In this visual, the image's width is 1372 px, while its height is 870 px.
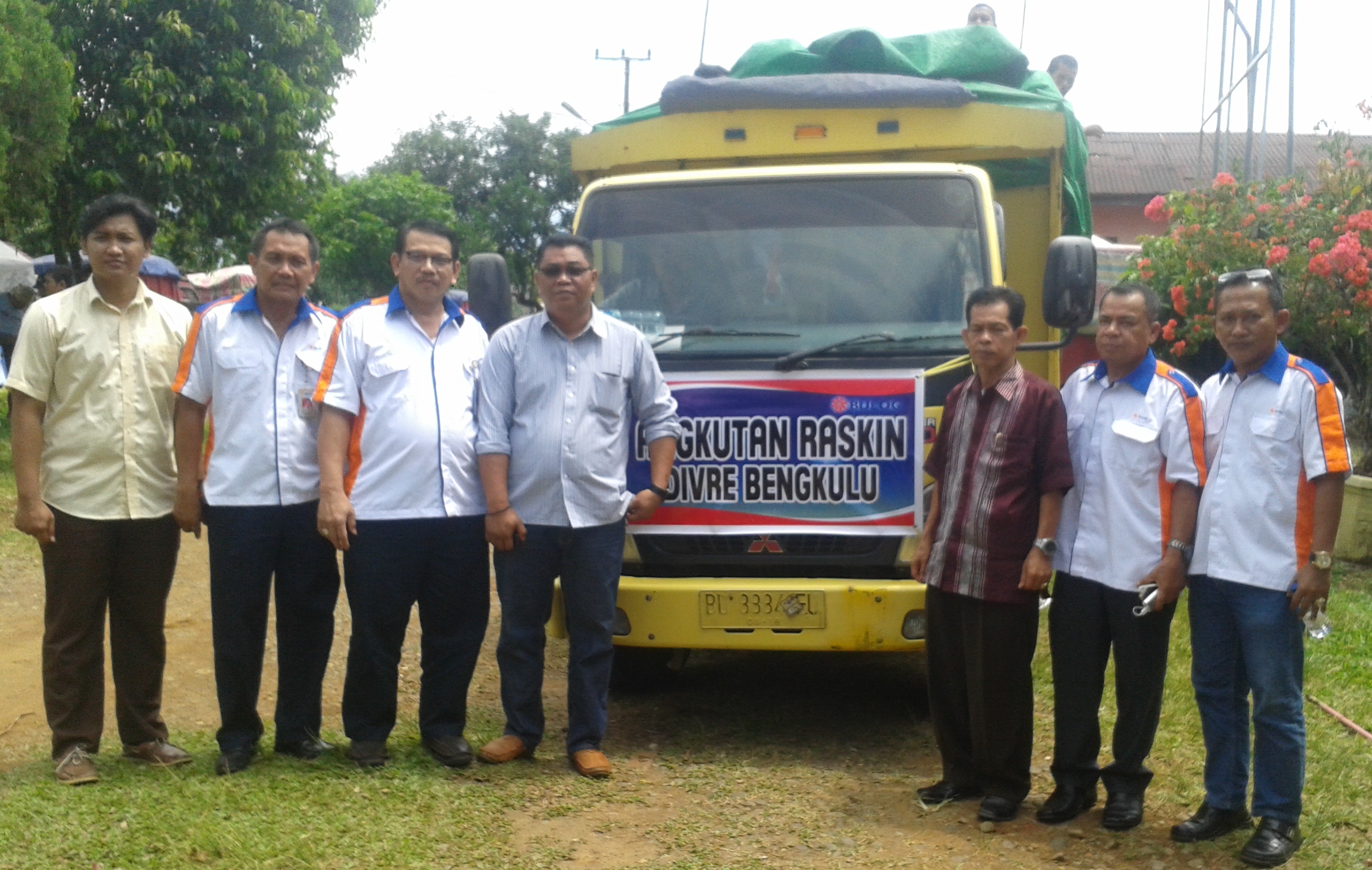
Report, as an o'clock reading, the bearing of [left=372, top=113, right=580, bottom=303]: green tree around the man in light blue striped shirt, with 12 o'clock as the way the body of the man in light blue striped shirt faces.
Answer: The green tree is roughly at 6 o'clock from the man in light blue striped shirt.

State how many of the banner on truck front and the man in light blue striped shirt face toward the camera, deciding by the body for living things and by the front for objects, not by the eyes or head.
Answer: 2

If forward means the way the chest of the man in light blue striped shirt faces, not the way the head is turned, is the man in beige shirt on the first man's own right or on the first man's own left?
on the first man's own right

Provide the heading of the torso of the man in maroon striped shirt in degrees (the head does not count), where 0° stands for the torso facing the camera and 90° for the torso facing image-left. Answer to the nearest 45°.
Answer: approximately 45°

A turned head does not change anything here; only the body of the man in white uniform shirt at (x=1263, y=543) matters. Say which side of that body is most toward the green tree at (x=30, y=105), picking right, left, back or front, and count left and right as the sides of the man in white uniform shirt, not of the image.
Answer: right

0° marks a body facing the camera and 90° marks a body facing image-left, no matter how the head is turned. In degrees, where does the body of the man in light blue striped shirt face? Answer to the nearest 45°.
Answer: approximately 0°

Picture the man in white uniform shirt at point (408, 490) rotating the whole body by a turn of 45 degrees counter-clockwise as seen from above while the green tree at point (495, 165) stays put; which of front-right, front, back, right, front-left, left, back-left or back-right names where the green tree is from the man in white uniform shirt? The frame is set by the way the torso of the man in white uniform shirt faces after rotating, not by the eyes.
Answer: left

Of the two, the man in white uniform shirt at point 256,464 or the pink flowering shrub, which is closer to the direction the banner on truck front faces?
the man in white uniform shirt

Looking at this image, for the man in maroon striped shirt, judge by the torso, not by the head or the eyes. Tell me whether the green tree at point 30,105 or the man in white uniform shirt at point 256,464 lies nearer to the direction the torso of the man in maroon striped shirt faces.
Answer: the man in white uniform shirt

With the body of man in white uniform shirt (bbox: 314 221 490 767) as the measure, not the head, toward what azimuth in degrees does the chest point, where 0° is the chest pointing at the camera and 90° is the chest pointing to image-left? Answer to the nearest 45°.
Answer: approximately 315°
